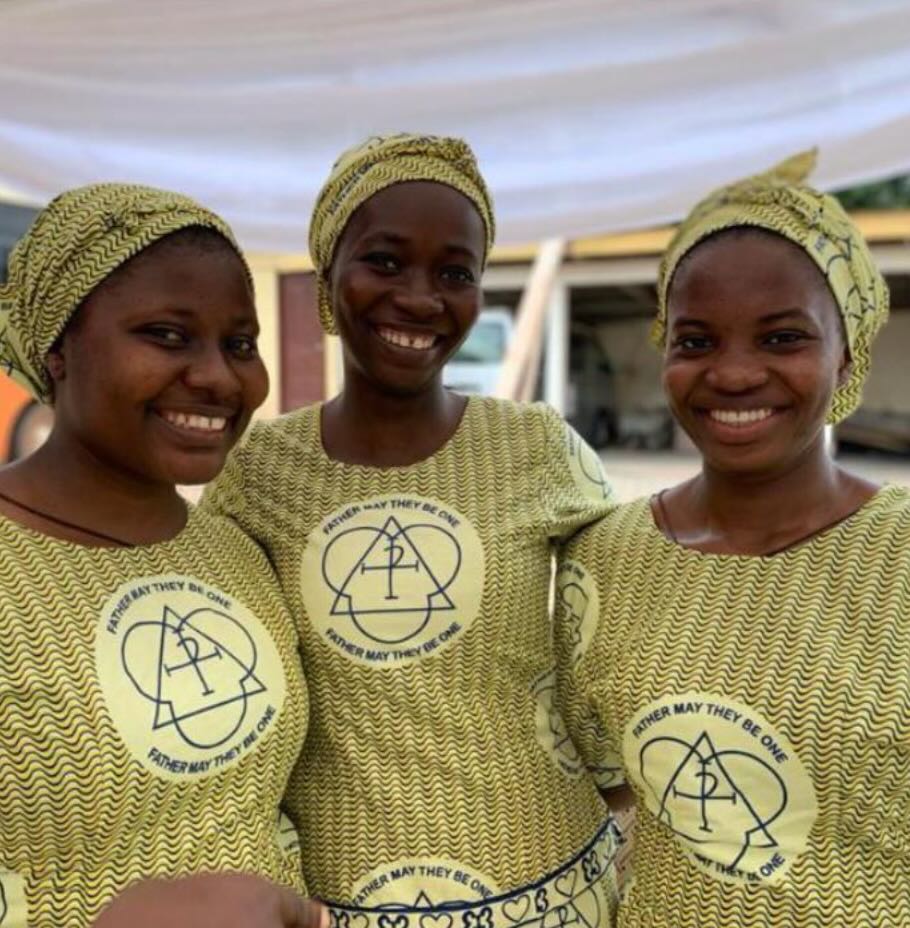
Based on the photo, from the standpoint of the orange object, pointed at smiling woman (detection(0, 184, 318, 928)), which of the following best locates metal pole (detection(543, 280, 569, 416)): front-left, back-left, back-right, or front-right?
back-left

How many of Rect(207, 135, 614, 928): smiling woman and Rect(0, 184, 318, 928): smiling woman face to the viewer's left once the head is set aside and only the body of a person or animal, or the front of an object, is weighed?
0

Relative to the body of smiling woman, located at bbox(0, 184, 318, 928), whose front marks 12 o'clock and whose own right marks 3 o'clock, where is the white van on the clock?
The white van is roughly at 8 o'clock from the smiling woman.

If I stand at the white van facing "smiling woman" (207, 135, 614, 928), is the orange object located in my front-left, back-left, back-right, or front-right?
front-right

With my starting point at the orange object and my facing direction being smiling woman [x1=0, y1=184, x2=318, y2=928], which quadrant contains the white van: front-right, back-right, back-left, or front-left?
back-left

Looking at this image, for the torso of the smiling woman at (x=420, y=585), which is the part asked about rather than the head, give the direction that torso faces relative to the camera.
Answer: toward the camera

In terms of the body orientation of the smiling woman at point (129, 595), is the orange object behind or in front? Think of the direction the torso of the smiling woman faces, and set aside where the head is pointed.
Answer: behind

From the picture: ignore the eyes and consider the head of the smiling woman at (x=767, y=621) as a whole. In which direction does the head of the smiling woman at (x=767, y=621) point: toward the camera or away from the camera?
toward the camera

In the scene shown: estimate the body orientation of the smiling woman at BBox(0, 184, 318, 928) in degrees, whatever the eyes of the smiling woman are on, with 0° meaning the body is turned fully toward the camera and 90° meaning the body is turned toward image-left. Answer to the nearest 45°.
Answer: approximately 315°

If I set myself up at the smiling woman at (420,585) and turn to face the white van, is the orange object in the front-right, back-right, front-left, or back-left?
front-left

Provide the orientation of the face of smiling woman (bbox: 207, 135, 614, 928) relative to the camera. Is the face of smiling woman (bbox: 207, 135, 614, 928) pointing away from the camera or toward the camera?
toward the camera
